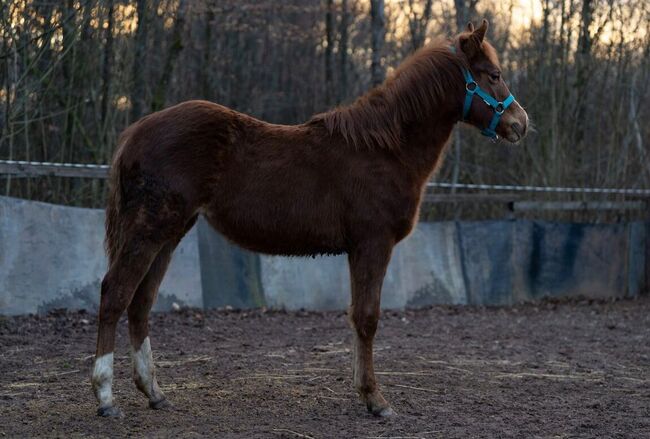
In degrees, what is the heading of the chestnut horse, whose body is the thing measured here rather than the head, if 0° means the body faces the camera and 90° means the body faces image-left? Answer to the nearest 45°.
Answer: approximately 270°

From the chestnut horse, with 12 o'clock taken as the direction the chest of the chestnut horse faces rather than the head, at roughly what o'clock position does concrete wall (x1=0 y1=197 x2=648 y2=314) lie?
The concrete wall is roughly at 9 o'clock from the chestnut horse.

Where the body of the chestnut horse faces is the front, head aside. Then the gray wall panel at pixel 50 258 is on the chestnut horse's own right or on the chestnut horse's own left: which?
on the chestnut horse's own left
